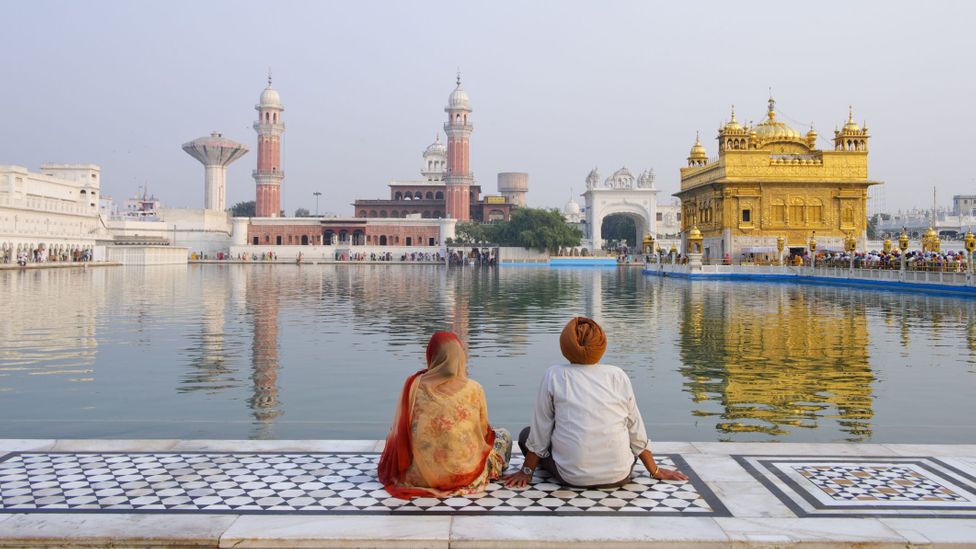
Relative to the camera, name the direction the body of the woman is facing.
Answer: away from the camera

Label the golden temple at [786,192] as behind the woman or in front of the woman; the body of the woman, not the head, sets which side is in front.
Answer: in front

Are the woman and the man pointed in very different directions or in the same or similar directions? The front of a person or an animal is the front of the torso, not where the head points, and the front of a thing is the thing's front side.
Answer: same or similar directions

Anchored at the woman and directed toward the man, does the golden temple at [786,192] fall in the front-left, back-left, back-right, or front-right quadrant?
front-left

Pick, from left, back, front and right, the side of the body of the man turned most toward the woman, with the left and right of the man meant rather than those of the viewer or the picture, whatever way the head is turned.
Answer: left

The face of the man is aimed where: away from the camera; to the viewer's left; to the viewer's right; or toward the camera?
away from the camera

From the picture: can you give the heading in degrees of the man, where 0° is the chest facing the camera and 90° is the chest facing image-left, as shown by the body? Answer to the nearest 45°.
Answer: approximately 180°

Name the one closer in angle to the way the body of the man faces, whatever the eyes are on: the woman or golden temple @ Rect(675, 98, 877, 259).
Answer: the golden temple

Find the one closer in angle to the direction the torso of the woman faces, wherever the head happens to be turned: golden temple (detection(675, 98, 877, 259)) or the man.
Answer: the golden temple

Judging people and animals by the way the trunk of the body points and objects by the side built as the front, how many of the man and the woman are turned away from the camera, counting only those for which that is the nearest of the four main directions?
2

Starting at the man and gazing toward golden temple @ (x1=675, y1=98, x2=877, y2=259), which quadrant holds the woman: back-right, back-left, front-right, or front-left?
back-left

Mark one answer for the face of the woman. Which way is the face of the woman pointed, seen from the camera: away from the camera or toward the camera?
away from the camera
